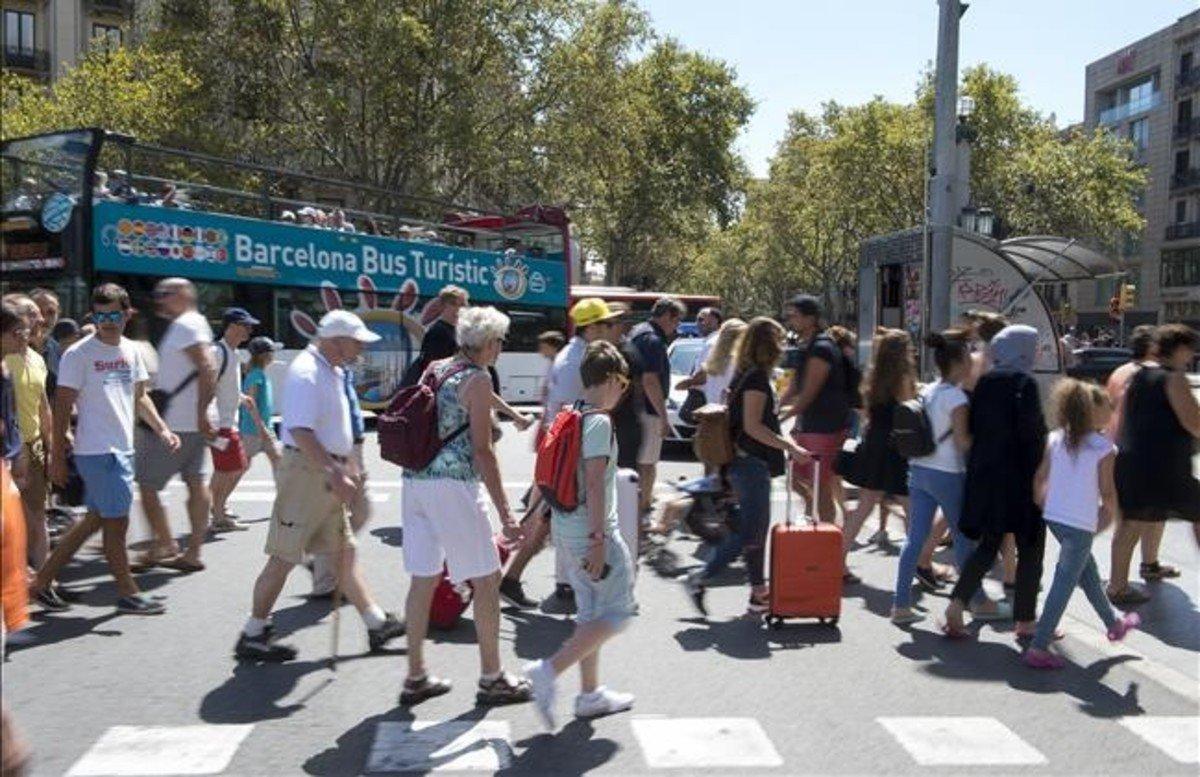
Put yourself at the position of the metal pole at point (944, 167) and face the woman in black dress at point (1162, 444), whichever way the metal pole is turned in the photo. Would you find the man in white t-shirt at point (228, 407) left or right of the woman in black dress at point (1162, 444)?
right

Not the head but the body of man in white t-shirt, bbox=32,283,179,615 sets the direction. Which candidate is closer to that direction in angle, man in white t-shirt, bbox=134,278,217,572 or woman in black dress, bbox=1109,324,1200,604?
the woman in black dress

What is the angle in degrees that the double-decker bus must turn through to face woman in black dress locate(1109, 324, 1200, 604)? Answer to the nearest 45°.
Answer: approximately 90° to its left
